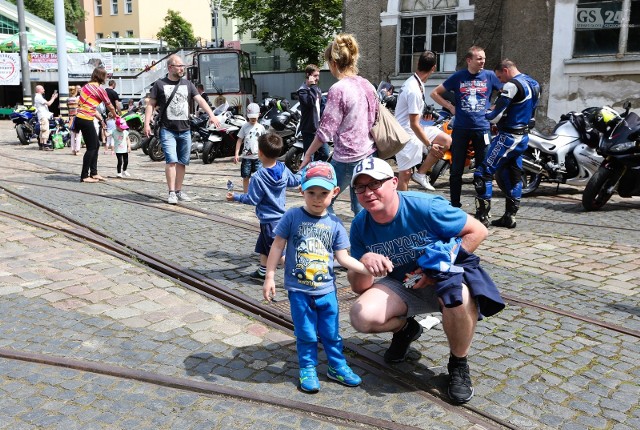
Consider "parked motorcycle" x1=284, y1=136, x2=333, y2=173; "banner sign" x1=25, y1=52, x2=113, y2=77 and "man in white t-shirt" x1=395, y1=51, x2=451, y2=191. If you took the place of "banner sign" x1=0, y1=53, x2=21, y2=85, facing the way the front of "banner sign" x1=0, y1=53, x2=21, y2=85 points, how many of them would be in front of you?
2

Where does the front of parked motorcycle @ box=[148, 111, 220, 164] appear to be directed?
to the viewer's left

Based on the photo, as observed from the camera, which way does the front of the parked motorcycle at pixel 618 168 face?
facing the viewer and to the left of the viewer

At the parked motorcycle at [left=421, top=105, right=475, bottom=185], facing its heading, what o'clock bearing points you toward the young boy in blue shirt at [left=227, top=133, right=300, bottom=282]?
The young boy in blue shirt is roughly at 11 o'clock from the parked motorcycle.

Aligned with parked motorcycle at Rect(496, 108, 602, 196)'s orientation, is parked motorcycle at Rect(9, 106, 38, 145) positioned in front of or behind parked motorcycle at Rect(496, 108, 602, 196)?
behind

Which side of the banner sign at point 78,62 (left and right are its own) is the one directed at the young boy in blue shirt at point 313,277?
front

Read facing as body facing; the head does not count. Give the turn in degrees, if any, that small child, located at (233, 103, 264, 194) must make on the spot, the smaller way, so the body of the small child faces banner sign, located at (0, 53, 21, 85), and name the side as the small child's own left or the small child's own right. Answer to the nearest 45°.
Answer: approximately 135° to the small child's own right

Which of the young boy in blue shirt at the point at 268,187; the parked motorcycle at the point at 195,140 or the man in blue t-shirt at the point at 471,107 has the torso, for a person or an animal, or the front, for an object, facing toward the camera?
the man in blue t-shirt

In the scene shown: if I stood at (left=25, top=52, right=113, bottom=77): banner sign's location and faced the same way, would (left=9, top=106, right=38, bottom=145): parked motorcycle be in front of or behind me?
in front

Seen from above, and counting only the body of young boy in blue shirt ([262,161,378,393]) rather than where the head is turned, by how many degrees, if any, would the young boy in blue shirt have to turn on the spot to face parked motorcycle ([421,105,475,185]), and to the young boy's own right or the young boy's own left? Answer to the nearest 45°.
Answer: approximately 180°

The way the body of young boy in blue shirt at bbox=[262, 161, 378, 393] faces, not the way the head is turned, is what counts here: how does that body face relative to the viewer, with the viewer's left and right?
facing the viewer

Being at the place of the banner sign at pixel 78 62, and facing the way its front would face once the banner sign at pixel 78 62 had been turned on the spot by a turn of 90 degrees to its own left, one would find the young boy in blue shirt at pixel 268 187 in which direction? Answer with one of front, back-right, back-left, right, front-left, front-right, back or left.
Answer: right

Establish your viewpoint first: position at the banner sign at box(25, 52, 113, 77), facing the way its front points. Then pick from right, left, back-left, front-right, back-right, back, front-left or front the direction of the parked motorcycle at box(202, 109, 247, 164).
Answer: front

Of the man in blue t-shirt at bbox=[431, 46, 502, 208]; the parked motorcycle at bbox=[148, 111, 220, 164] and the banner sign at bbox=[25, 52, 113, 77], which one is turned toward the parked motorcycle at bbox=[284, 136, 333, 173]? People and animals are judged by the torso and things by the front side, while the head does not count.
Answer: the banner sign

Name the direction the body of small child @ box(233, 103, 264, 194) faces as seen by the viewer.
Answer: toward the camera
